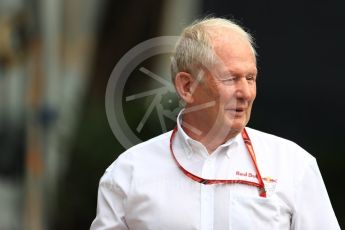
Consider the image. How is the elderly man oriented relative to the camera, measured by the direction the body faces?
toward the camera

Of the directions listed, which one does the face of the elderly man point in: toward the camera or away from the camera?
toward the camera
